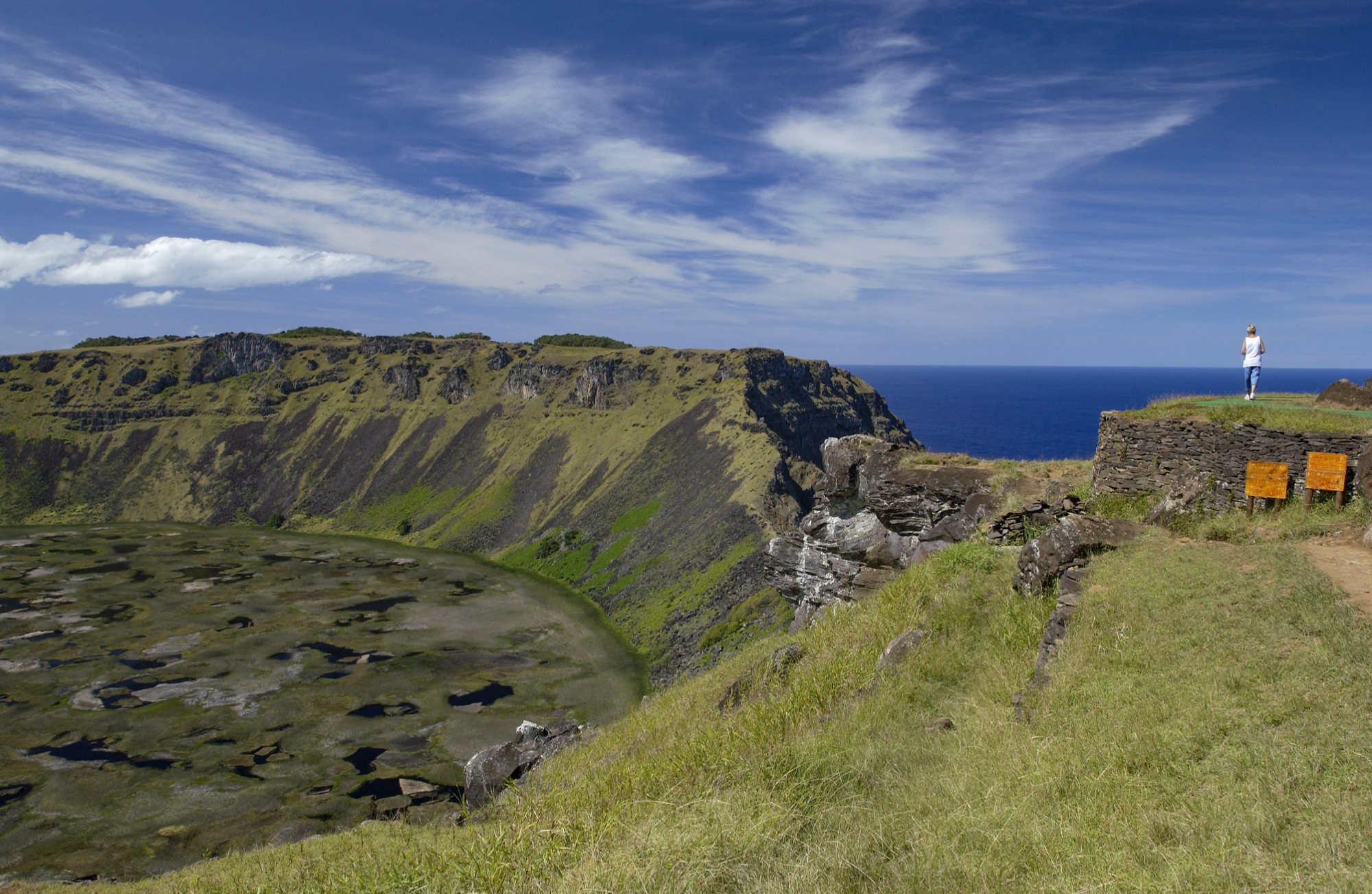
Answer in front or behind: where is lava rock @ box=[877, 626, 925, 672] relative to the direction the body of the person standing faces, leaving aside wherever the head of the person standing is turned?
behind

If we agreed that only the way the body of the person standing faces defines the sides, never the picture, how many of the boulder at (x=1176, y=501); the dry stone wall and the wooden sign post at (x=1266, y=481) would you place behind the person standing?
3

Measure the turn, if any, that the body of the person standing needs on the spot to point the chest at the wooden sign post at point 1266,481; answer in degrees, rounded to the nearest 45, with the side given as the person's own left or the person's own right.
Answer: approximately 180°

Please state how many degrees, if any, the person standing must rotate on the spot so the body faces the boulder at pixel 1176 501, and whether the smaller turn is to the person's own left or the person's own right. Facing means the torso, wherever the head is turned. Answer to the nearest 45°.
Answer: approximately 180°

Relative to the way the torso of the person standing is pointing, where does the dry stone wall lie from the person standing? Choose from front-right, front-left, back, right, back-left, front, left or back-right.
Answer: back

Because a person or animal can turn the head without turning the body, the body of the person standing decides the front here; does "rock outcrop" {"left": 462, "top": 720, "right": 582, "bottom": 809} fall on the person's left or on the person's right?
on the person's left

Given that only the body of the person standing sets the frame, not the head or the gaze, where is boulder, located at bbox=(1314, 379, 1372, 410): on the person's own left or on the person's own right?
on the person's own right

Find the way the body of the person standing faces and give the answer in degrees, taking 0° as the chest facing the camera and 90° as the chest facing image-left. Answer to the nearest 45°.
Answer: approximately 180°

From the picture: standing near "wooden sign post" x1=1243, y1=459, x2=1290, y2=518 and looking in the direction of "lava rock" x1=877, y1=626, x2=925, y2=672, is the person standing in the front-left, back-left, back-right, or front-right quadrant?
back-right

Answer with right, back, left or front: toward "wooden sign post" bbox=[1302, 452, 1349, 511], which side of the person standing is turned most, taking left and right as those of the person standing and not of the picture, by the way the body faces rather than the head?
back

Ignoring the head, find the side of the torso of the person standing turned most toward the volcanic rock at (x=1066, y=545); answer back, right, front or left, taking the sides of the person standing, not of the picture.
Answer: back
